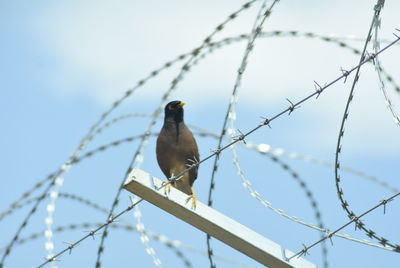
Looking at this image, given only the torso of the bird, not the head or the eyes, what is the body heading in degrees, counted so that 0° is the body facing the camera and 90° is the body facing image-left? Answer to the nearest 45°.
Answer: approximately 0°
